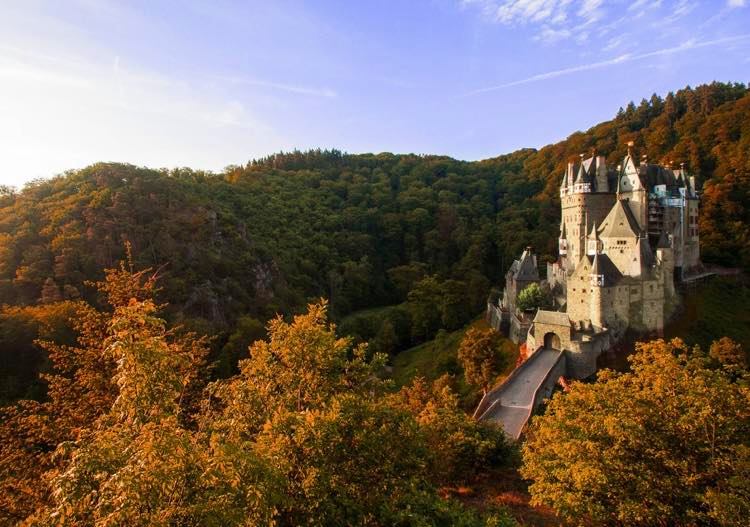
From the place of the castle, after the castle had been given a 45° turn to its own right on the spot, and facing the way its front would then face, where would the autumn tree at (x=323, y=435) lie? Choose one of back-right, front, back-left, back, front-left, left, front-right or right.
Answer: front-left

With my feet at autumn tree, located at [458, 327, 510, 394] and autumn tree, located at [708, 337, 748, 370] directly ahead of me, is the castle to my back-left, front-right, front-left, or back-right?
front-left

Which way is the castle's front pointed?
toward the camera

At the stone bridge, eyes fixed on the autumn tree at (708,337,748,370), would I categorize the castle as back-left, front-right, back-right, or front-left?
front-left

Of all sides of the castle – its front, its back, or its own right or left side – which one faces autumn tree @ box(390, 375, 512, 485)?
front

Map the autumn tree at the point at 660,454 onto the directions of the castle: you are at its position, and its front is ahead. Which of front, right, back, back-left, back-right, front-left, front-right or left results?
front
